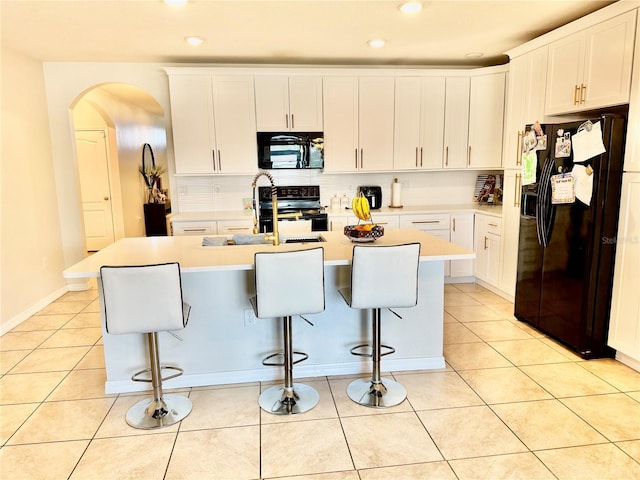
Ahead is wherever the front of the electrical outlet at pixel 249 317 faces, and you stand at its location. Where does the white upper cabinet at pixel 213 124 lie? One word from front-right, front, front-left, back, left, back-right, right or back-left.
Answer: back

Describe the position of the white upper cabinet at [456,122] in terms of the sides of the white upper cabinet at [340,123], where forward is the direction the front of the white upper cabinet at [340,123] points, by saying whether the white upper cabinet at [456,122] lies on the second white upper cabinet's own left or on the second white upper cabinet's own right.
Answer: on the second white upper cabinet's own left

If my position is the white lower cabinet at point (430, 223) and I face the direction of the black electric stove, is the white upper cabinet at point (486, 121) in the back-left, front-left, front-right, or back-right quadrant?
back-right

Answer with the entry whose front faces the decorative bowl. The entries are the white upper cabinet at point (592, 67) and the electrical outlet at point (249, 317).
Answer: the white upper cabinet

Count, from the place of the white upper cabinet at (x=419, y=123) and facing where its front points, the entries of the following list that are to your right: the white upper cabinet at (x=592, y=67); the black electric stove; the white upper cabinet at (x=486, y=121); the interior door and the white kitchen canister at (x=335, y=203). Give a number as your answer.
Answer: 3

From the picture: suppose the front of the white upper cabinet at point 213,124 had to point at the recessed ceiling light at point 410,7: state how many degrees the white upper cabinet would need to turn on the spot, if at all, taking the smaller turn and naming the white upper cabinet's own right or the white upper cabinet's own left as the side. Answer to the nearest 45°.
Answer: approximately 45° to the white upper cabinet's own left

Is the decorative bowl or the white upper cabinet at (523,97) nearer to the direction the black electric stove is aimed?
the decorative bowl

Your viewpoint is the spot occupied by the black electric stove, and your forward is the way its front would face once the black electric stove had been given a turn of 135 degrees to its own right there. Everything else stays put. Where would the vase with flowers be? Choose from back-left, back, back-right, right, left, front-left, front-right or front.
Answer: front

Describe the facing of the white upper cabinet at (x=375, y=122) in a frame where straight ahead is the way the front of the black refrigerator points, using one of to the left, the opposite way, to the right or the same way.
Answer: to the left

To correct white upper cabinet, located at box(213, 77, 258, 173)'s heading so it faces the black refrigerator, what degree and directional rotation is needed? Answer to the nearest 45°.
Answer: approximately 45° to its left
